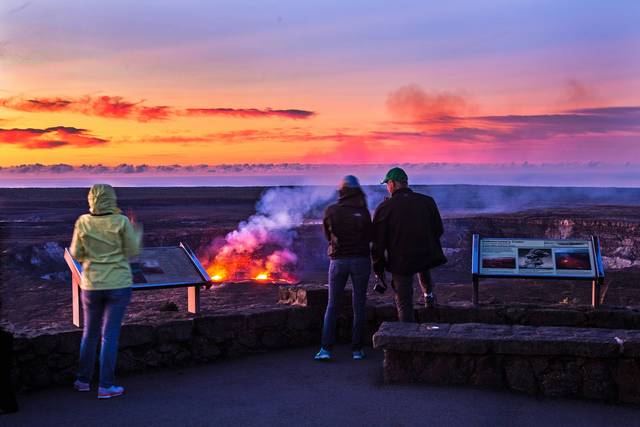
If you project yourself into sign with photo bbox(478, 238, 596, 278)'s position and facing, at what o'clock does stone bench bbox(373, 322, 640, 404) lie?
The stone bench is roughly at 12 o'clock from the sign with photo.

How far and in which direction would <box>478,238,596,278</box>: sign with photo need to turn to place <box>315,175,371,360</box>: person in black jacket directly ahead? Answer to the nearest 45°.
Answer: approximately 45° to its right

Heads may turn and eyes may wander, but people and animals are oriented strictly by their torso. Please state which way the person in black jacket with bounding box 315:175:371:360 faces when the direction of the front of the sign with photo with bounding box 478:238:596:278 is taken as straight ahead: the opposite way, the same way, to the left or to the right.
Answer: the opposite way

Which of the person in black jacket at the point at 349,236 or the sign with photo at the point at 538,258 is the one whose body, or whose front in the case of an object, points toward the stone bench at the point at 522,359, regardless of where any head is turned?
the sign with photo

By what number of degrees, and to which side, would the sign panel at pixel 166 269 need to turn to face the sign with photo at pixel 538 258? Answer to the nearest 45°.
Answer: approximately 90° to its left

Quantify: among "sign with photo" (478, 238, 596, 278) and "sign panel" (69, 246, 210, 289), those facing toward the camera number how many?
2

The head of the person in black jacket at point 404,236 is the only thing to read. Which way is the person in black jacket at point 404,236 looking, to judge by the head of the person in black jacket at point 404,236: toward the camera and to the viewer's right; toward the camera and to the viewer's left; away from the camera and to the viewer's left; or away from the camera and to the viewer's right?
away from the camera and to the viewer's left

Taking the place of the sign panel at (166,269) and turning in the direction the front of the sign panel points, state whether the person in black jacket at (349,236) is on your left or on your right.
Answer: on your left

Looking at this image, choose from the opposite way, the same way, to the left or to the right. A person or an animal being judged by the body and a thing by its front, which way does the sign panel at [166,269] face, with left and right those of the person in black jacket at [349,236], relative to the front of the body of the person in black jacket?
the opposite way

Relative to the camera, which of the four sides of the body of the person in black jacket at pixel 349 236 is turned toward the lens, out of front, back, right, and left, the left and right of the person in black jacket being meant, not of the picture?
back
